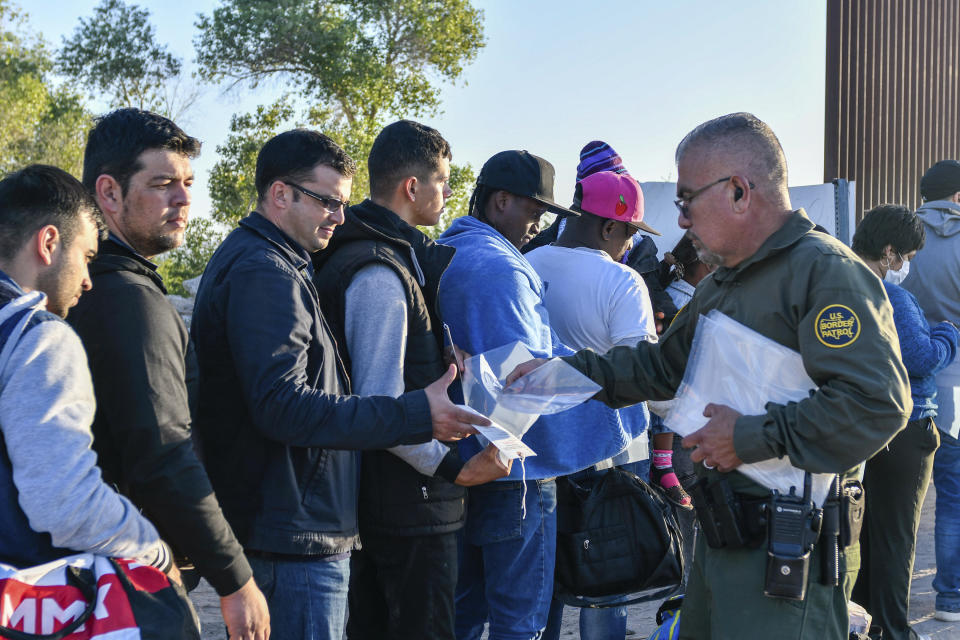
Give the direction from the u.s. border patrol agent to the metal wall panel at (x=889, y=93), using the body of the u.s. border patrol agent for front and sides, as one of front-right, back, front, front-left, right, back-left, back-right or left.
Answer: right

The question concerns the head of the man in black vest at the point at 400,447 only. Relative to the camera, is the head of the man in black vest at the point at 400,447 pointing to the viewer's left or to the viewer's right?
to the viewer's right

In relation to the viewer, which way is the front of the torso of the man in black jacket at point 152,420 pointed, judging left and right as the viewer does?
facing to the right of the viewer

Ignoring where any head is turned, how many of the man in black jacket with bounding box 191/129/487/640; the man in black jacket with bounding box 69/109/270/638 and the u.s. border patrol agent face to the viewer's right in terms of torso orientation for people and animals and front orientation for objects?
2

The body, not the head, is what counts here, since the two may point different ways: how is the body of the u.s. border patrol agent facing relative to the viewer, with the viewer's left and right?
facing to the left of the viewer

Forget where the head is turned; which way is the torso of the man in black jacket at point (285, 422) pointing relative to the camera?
to the viewer's right

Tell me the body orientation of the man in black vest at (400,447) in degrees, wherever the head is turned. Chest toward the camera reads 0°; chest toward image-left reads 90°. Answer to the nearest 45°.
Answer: approximately 270°

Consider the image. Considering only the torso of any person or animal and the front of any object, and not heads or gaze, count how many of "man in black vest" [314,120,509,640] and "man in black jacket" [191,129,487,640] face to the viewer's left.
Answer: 0

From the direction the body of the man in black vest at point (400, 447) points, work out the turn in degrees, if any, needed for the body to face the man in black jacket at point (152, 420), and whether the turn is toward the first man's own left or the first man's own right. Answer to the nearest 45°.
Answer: approximately 135° to the first man's own right

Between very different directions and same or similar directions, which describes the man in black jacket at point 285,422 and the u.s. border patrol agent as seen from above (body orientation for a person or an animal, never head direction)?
very different directions

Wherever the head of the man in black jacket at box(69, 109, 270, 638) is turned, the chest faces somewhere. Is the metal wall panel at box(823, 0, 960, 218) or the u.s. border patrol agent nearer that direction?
the u.s. border patrol agent
